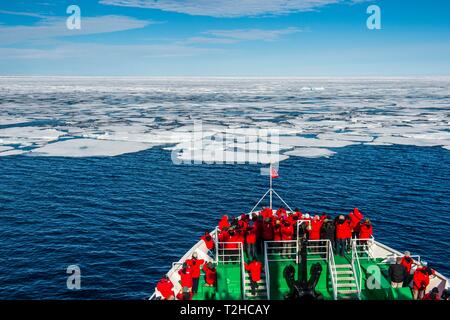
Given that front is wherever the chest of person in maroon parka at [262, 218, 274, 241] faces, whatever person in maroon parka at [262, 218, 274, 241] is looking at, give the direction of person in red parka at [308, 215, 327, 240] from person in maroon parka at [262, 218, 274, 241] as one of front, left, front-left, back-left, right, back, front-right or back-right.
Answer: right

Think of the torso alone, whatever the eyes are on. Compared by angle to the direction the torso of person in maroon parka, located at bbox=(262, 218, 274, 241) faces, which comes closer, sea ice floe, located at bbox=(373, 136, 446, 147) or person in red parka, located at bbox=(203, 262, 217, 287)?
the sea ice floe

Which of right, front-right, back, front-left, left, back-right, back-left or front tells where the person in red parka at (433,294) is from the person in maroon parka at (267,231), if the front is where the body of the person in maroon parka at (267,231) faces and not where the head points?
back-right

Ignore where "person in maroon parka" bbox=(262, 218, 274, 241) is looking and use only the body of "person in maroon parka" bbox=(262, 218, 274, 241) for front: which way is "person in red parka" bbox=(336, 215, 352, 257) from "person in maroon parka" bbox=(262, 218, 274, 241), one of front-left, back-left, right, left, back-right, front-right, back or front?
right

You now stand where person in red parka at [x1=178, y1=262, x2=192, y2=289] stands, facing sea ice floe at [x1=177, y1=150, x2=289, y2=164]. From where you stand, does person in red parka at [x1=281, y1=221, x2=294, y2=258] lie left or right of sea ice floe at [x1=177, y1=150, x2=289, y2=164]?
right

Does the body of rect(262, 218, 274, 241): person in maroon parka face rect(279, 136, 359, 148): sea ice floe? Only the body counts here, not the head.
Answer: yes

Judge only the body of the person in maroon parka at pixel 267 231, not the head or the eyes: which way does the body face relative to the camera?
away from the camera

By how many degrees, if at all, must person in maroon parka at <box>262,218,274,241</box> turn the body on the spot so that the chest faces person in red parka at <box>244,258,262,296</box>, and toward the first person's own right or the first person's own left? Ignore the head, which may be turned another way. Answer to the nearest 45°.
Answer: approximately 180°

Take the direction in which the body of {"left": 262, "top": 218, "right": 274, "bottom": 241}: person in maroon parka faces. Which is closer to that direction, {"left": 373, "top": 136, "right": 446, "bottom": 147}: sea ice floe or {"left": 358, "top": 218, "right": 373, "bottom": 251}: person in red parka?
the sea ice floe

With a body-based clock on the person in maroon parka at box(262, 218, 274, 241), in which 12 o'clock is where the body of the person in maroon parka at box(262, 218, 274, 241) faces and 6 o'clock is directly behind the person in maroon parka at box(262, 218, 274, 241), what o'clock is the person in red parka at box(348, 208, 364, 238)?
the person in red parka at box(348, 208, 364, 238) is roughly at 2 o'clock from the person in maroon parka at box(262, 218, 274, 241).

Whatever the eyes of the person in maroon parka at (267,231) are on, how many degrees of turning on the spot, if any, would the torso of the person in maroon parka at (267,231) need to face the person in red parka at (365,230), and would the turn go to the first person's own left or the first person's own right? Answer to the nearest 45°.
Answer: approximately 90° to the first person's own right
